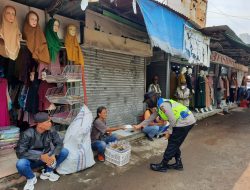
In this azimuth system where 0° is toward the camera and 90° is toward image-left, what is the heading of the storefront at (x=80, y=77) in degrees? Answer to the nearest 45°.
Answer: approximately 315°

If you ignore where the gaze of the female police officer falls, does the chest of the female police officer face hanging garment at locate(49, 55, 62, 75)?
yes

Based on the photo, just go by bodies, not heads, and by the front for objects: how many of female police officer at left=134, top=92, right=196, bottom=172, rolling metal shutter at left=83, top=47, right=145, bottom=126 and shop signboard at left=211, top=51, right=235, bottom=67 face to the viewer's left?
1

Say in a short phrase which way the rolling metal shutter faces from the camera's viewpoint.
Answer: facing the viewer and to the right of the viewer

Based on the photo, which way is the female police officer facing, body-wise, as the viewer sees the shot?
to the viewer's left

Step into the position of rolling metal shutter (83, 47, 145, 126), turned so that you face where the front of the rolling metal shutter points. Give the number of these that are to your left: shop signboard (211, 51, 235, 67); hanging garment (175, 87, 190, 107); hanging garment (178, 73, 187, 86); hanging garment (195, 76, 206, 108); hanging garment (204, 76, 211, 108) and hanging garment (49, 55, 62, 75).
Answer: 5

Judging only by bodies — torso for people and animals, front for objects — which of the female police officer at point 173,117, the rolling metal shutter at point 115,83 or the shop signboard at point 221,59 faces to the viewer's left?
the female police officer

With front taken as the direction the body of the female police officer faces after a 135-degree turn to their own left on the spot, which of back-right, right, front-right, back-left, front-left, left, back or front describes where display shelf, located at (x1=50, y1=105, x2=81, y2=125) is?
back-right

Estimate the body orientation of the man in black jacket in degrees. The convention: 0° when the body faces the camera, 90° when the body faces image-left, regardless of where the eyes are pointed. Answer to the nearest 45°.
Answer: approximately 315°

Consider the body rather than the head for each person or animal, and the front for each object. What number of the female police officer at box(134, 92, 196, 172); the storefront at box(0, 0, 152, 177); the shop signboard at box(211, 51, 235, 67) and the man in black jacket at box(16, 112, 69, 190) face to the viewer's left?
1

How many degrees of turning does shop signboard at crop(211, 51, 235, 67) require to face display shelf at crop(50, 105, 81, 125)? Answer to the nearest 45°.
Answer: approximately 45° to its right

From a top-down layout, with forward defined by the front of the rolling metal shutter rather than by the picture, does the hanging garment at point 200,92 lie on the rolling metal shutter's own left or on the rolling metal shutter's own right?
on the rolling metal shutter's own left

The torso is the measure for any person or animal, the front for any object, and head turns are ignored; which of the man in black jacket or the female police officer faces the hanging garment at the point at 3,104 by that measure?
the female police officer

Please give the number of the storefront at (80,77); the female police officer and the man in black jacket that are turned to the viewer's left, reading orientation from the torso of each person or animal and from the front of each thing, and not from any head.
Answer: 1

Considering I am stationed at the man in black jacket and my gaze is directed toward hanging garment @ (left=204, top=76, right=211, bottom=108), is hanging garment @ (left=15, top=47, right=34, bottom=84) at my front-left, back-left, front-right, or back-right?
front-left

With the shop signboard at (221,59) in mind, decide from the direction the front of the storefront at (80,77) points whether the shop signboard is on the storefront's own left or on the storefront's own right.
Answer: on the storefront's own left

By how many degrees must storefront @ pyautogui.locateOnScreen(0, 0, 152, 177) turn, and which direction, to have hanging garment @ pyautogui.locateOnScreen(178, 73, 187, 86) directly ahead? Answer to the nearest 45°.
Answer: approximately 90° to its left
